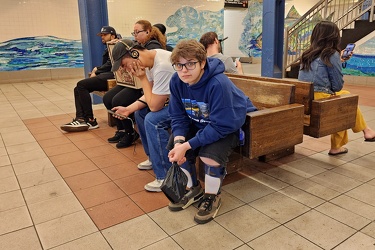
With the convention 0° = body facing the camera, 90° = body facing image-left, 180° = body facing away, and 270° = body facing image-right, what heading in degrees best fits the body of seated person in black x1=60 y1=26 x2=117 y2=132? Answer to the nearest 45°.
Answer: approximately 90°

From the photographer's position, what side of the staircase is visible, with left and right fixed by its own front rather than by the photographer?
left

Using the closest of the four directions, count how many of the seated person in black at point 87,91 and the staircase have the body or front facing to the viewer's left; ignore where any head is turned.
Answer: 2

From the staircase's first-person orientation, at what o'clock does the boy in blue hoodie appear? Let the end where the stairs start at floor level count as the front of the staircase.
The boy in blue hoodie is roughly at 9 o'clock from the staircase.

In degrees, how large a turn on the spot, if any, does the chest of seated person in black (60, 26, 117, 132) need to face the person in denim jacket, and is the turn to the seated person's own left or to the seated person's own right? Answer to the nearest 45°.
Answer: approximately 135° to the seated person's own left

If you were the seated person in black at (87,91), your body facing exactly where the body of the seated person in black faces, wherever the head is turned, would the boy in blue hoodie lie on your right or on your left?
on your left
